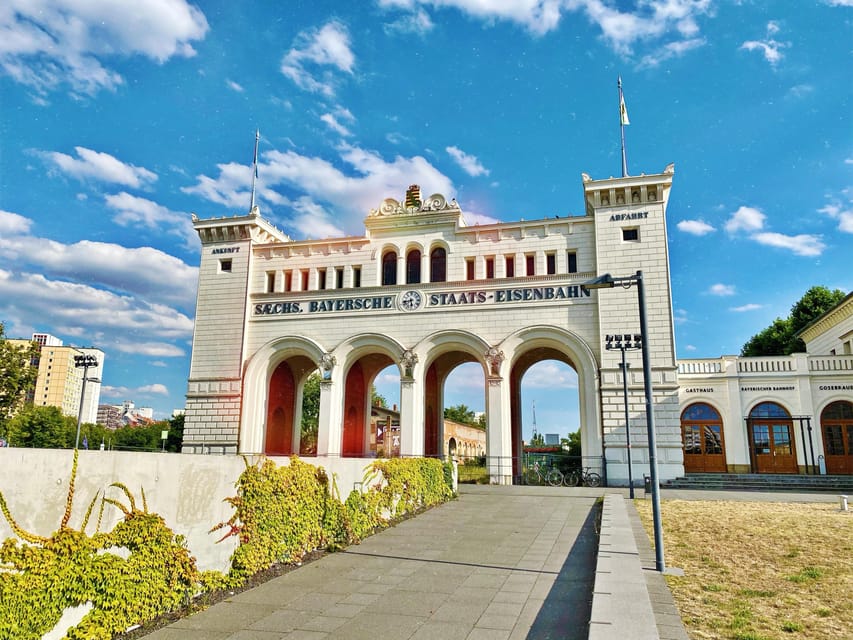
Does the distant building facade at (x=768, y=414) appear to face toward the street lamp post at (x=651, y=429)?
yes

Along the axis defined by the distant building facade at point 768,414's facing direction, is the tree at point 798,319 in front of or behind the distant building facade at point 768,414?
behind

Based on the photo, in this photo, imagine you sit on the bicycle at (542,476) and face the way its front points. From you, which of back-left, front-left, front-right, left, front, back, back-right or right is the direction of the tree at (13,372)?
front

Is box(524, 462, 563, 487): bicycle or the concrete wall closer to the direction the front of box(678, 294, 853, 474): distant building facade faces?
the concrete wall

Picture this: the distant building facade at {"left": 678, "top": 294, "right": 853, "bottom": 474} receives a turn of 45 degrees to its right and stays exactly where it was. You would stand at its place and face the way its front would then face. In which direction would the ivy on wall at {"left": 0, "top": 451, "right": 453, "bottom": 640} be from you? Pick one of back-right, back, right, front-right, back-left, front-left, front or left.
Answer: front-left

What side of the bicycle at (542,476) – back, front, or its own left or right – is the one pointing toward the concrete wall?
left

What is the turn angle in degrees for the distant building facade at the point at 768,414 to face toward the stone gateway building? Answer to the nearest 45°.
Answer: approximately 45° to its right

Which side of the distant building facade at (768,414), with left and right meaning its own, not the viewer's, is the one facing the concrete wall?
front

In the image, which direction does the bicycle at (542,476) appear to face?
to the viewer's left

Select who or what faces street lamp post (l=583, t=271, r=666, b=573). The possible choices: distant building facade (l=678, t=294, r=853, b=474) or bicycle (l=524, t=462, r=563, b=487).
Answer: the distant building facade

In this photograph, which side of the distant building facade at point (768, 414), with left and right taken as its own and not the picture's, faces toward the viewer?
front

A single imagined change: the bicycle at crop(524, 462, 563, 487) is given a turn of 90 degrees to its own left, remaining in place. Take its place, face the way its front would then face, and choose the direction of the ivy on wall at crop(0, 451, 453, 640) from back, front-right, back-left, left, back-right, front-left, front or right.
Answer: front
